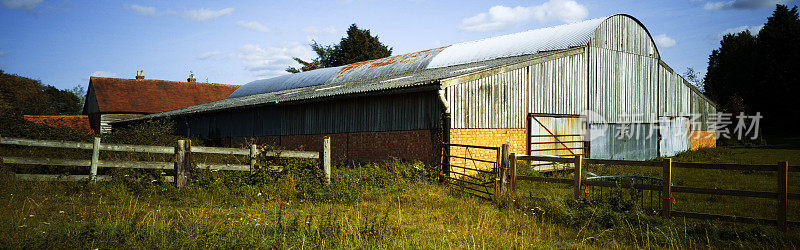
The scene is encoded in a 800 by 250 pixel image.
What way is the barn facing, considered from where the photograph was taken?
facing the viewer and to the right of the viewer

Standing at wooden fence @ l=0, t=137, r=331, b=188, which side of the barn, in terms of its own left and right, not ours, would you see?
right

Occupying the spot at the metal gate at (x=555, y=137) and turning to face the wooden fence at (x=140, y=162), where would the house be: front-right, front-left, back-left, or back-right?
front-right

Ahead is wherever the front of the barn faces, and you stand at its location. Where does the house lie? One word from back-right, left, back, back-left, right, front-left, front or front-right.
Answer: back

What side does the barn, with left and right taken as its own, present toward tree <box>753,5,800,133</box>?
left

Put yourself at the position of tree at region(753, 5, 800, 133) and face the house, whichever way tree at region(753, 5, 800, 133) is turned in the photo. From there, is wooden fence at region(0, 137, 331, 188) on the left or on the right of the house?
left
